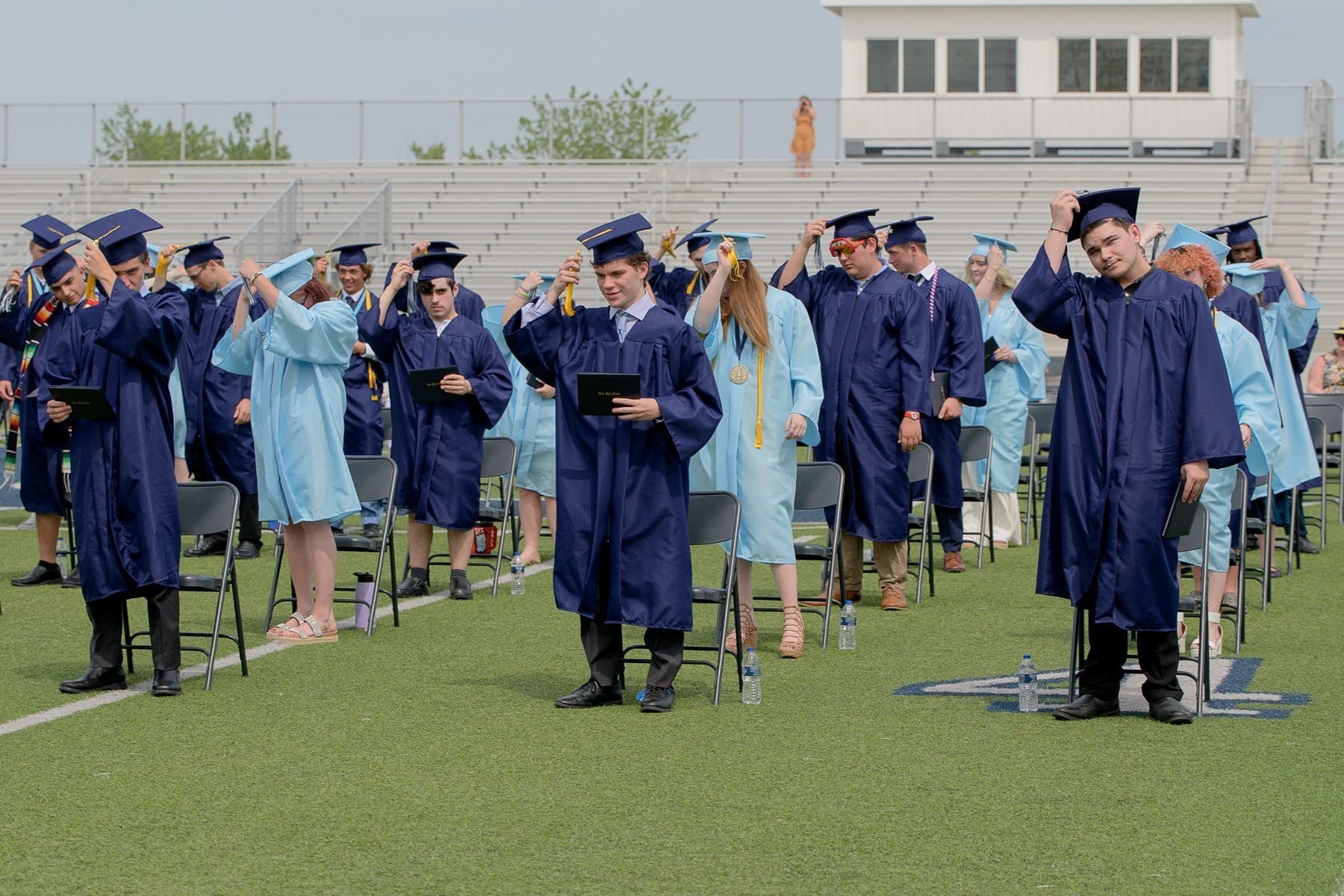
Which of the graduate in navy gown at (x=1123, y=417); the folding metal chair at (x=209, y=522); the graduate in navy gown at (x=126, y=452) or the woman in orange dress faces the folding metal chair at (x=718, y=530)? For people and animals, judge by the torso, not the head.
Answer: the woman in orange dress

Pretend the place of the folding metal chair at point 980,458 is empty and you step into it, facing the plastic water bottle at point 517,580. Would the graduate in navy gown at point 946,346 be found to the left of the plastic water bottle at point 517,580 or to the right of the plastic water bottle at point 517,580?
left

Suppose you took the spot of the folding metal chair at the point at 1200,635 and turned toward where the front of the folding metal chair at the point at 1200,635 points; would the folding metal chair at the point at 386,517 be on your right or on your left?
on your right

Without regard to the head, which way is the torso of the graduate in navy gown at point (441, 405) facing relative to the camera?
toward the camera

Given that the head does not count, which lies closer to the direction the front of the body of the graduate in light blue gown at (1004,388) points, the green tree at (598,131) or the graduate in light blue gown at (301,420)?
the graduate in light blue gown

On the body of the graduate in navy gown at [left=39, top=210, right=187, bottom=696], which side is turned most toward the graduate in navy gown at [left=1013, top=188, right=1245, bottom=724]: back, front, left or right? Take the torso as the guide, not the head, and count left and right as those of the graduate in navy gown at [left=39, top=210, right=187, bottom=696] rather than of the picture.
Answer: left

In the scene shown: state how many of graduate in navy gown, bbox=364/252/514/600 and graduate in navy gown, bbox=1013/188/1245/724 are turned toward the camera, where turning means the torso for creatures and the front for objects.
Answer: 2

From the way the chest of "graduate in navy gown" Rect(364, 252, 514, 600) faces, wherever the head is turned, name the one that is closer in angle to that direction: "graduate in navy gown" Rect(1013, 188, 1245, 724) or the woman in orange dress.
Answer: the graduate in navy gown

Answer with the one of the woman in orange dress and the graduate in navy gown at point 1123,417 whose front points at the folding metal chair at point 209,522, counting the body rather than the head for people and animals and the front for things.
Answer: the woman in orange dress

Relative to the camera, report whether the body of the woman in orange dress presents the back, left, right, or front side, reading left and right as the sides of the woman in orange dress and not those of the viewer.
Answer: front

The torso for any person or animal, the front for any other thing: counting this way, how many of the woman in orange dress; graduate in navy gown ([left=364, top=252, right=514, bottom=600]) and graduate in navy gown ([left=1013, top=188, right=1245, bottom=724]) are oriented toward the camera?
3
